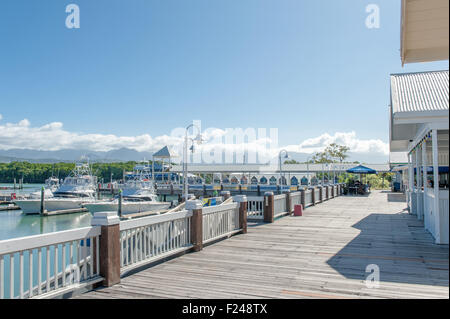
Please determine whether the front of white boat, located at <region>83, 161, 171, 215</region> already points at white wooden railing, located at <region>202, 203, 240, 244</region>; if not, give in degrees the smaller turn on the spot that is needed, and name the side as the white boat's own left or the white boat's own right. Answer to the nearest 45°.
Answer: approximately 90° to the white boat's own left

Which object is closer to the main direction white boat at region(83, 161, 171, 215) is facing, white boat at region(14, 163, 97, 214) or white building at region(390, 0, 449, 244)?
the white boat

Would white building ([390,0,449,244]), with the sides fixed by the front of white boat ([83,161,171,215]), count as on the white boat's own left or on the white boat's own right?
on the white boat's own left

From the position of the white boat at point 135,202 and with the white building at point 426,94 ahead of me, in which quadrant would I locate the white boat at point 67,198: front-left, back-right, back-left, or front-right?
back-right

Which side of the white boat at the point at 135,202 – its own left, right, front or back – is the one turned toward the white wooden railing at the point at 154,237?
left

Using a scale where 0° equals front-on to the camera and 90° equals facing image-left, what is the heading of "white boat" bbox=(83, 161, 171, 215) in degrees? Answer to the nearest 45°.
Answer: approximately 90°

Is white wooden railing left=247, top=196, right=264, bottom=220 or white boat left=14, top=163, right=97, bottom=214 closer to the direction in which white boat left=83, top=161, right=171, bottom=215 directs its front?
the white boat
